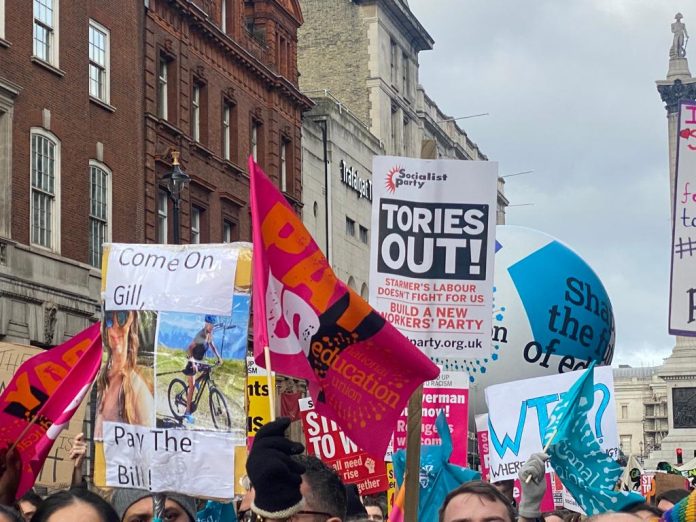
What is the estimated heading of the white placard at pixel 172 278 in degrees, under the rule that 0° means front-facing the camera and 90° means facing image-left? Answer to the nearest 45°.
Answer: approximately 0°

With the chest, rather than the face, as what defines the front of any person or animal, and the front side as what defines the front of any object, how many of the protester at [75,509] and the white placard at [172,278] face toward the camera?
2

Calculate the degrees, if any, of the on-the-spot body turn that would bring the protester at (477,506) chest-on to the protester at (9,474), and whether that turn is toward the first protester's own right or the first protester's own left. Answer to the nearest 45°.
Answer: approximately 135° to the first protester's own right

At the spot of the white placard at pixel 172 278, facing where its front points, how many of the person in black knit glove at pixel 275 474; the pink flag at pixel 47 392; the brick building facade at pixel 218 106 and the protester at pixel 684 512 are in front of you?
2

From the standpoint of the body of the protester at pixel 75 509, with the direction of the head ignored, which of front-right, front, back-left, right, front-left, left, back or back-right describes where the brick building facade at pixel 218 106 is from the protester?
back

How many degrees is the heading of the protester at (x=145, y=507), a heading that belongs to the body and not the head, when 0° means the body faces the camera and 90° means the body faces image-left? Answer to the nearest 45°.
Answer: approximately 0°

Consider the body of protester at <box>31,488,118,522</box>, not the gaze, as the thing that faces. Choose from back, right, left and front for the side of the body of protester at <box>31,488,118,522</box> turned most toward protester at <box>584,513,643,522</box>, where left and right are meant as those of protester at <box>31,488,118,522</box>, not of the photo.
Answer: left

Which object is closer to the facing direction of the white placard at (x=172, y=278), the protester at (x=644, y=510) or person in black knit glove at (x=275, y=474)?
the person in black knit glove
